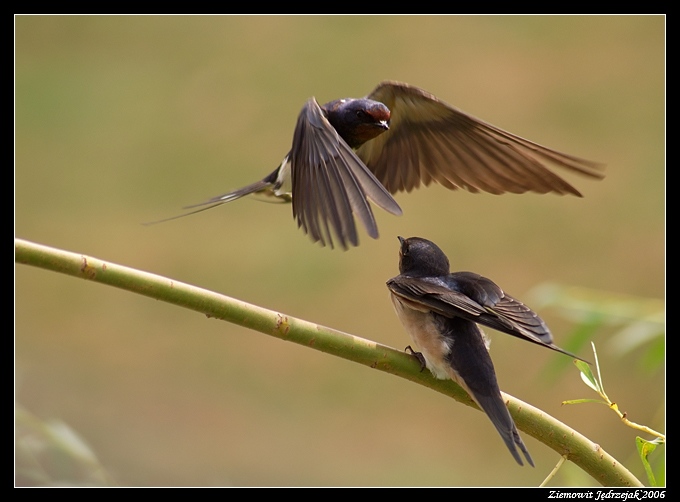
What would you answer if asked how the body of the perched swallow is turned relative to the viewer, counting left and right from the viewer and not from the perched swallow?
facing away from the viewer and to the left of the viewer
